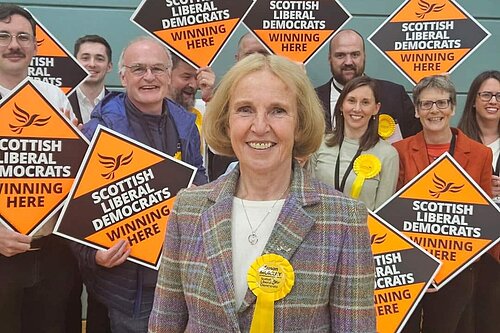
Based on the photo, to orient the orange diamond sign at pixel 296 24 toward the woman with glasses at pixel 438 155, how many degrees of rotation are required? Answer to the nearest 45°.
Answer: approximately 90° to its left

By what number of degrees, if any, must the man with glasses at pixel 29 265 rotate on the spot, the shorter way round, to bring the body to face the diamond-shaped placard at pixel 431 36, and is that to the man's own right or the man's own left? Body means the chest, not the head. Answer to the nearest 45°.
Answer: approximately 90° to the man's own left

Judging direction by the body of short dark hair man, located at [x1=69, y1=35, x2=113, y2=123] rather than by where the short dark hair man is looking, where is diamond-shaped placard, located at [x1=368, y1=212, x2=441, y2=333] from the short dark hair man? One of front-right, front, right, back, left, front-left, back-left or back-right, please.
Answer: front-left

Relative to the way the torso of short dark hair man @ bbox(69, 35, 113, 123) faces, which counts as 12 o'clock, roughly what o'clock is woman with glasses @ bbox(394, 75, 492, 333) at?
The woman with glasses is roughly at 10 o'clock from the short dark hair man.

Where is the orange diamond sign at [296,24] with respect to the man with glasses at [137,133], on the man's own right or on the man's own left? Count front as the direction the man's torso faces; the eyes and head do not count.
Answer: on the man's own left

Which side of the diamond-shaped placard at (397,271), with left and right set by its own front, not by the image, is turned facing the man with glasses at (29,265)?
right

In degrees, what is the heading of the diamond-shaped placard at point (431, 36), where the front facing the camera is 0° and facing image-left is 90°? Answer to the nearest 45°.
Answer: approximately 0°
